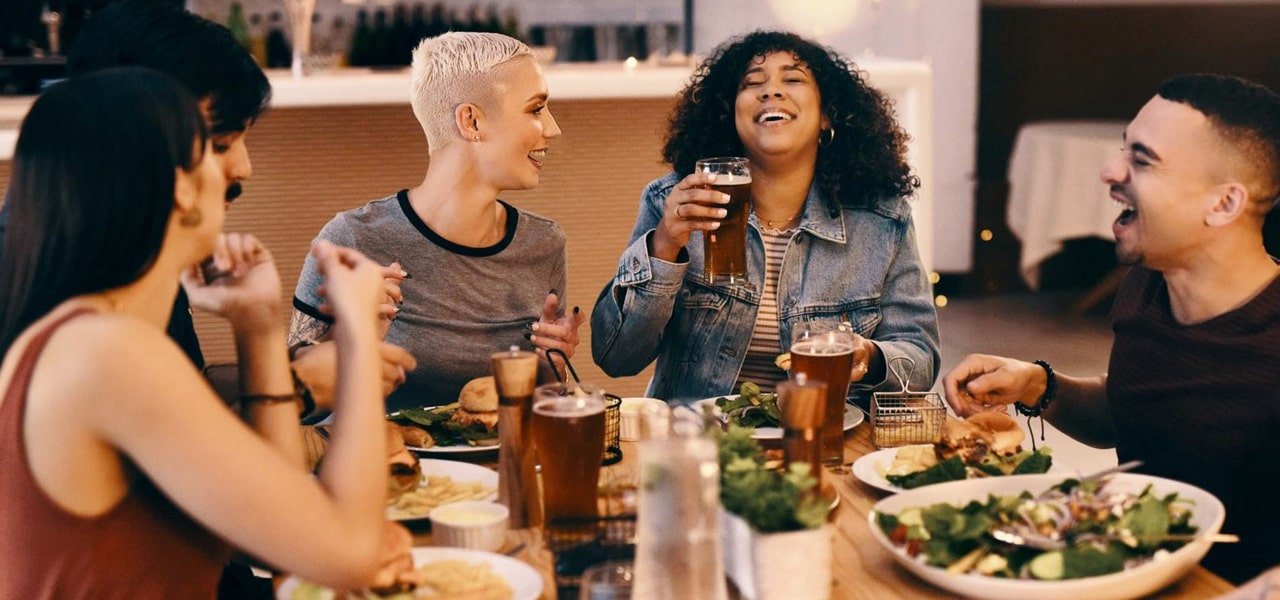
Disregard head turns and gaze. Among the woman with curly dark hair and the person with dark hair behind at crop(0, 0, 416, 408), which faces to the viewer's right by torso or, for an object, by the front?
the person with dark hair behind

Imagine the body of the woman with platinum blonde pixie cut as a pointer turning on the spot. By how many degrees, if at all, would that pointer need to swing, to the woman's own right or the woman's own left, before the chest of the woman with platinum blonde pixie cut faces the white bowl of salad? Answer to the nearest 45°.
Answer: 0° — they already face it

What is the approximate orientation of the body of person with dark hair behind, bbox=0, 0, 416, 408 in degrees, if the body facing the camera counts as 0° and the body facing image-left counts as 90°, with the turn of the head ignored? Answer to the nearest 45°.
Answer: approximately 270°

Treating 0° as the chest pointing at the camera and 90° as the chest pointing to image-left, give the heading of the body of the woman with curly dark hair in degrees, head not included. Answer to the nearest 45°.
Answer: approximately 0°

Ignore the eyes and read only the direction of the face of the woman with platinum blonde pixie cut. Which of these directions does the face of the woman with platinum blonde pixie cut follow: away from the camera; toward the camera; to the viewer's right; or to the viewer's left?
to the viewer's right

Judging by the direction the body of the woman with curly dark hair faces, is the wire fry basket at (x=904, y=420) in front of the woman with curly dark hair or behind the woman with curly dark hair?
in front

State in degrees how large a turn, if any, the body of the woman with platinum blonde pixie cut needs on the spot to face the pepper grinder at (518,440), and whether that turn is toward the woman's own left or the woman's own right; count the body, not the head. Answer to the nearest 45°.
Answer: approximately 45° to the woman's own right

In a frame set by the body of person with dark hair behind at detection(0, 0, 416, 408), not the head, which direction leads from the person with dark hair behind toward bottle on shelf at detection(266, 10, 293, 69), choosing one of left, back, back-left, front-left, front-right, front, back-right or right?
left

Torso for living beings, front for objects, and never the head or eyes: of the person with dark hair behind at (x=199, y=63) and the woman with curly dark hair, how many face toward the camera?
1

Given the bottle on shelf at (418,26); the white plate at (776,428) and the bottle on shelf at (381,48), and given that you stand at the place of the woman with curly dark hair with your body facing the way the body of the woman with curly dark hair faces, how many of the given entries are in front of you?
1

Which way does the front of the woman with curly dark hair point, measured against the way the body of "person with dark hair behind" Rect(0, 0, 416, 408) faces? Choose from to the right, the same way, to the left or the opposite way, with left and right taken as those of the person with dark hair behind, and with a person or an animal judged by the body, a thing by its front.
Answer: to the right

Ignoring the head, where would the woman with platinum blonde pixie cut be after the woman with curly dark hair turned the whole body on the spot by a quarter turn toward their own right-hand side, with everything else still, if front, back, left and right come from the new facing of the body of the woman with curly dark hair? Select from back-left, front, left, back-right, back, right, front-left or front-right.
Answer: front

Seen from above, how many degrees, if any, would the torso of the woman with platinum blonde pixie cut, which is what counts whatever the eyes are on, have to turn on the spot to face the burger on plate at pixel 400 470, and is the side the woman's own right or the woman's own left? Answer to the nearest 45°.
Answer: approximately 45° to the woman's own right

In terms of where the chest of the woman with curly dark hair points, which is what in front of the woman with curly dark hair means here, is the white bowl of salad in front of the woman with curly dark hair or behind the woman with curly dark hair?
in front
